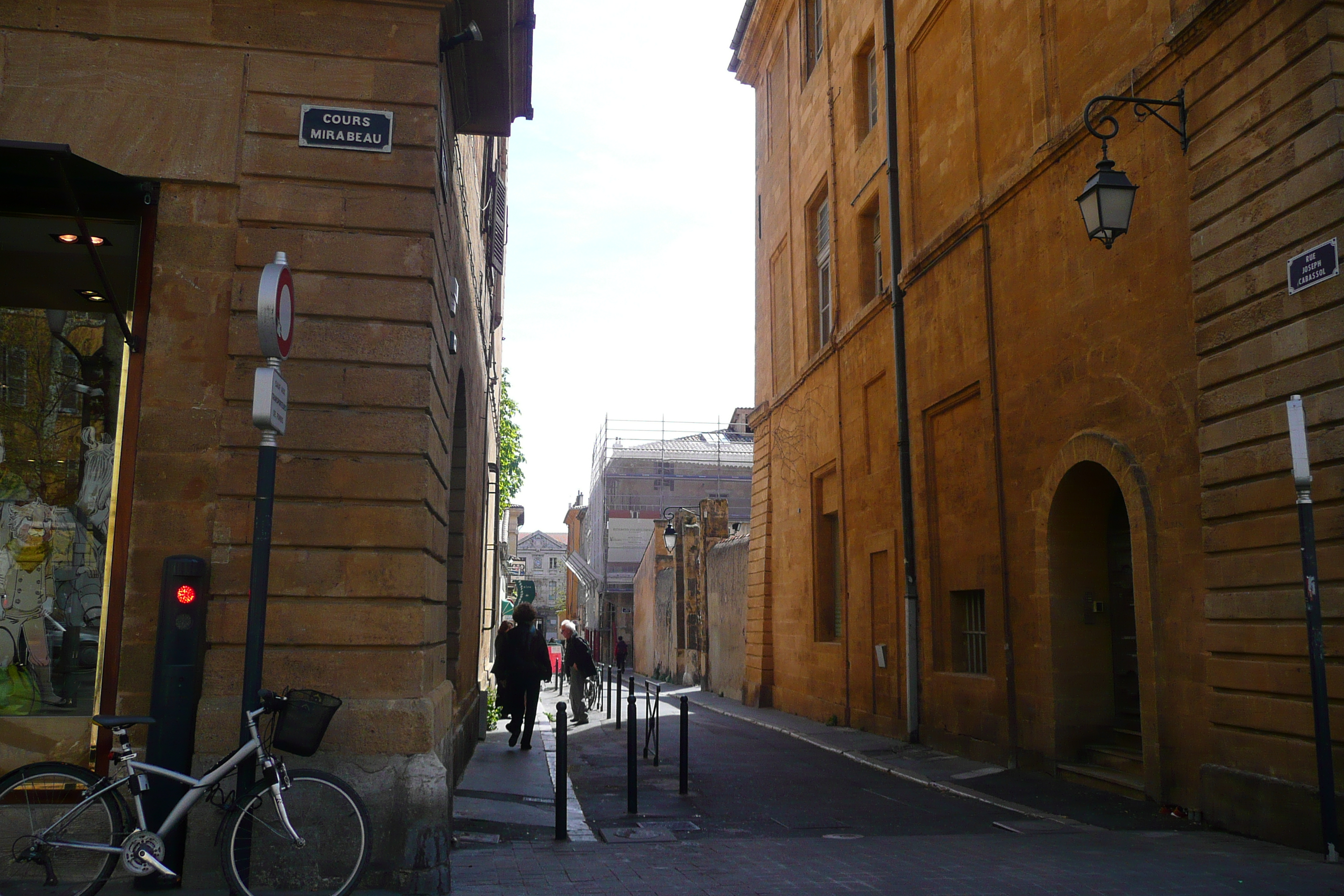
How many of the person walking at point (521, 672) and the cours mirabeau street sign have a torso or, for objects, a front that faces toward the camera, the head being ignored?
1

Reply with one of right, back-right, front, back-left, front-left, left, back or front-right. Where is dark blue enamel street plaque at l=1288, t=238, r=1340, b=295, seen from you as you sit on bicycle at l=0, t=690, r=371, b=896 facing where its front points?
front

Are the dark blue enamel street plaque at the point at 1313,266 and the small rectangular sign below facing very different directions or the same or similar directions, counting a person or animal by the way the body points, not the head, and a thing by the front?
very different directions

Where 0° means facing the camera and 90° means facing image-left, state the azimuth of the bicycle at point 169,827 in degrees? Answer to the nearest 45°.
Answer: approximately 270°

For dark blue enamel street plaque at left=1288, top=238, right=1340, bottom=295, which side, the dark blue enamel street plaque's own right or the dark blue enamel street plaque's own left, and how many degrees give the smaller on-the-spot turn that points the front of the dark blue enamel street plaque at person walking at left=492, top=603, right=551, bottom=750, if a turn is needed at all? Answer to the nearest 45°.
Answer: approximately 45° to the dark blue enamel street plaque's own right

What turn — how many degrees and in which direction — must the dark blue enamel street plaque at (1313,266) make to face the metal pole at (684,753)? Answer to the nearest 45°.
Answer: approximately 45° to its right

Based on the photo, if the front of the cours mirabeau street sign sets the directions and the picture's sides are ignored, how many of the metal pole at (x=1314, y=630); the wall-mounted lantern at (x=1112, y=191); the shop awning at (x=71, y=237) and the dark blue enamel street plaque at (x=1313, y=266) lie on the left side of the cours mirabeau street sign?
3

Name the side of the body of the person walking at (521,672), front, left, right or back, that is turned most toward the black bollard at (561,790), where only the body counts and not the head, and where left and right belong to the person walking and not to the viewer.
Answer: back

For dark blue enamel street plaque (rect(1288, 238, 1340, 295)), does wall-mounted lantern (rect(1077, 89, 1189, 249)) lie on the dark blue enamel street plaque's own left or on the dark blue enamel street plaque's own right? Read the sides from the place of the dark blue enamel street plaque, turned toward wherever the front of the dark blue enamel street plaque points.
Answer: on the dark blue enamel street plaque's own right

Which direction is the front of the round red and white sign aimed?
to the viewer's right

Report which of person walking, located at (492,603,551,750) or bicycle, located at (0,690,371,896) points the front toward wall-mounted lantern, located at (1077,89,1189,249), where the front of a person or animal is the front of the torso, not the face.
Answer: the bicycle

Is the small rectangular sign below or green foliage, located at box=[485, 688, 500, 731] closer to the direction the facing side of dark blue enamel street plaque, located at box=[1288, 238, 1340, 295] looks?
the small rectangular sign below

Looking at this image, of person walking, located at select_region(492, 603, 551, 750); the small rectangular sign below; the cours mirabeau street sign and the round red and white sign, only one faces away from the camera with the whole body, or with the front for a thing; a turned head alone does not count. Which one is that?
the person walking

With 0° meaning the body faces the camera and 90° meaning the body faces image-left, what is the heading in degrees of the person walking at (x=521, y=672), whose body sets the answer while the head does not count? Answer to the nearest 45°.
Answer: approximately 180°

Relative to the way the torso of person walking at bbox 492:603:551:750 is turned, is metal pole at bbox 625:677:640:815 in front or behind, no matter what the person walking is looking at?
behind

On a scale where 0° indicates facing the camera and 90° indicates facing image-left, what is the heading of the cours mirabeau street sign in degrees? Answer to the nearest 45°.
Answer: approximately 0°
